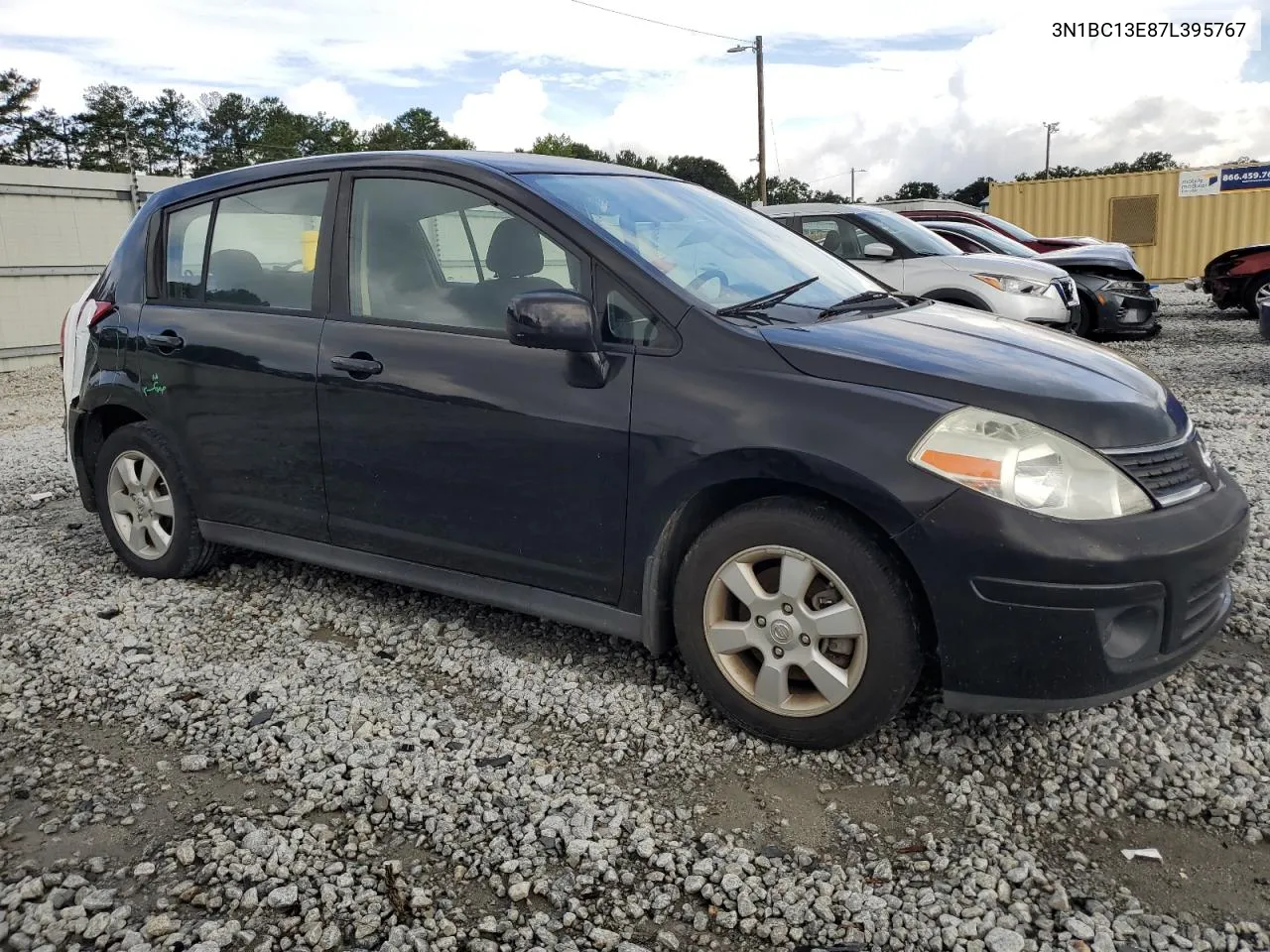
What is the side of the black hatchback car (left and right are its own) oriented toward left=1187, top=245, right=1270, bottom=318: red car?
left

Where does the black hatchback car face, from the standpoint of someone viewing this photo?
facing the viewer and to the right of the viewer

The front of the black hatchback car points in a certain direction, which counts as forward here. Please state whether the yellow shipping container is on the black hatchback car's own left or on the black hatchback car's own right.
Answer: on the black hatchback car's own left
